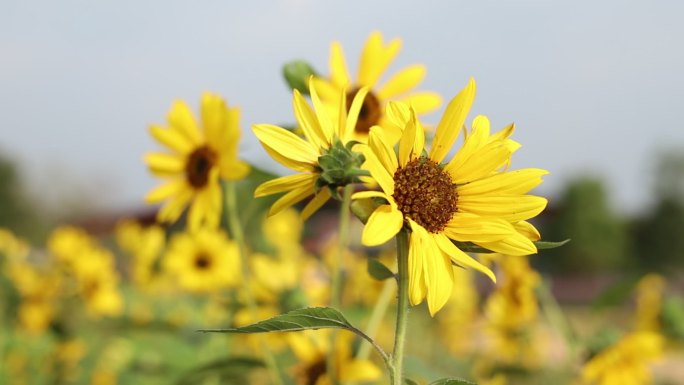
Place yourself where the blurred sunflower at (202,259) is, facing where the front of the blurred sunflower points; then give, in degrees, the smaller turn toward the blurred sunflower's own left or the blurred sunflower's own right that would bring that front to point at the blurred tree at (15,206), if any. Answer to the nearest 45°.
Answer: approximately 180°

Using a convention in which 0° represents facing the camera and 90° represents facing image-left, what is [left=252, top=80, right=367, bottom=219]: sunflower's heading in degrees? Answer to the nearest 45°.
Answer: approximately 135°

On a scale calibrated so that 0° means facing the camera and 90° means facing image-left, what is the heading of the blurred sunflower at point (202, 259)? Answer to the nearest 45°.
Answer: approximately 0°

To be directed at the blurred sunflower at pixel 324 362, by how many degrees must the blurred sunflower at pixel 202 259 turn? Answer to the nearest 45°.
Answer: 0° — it already faces it

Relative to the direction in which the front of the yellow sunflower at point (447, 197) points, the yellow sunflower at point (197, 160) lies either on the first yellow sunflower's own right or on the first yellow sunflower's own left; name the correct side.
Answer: on the first yellow sunflower's own right

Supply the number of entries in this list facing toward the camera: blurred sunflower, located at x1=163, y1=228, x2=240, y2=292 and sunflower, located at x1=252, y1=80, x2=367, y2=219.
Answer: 1
